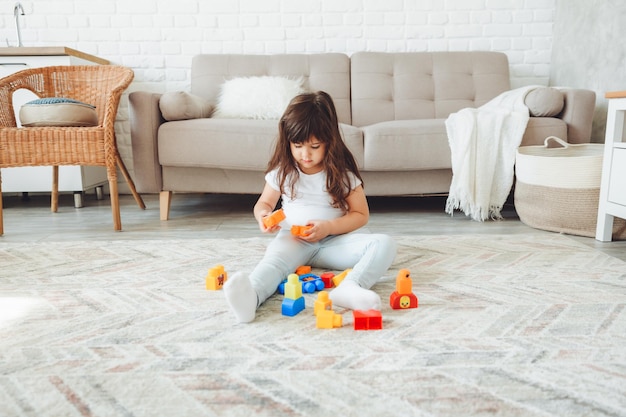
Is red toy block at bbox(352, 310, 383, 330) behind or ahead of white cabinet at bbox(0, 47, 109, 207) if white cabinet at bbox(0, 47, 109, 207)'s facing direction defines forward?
ahead

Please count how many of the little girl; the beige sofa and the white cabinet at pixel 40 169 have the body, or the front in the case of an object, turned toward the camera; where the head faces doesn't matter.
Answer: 3

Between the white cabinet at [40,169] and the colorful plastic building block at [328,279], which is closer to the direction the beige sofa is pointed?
the colorful plastic building block

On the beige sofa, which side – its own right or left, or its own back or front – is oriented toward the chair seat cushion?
right

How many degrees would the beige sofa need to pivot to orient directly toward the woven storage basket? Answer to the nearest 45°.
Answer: approximately 90° to its left

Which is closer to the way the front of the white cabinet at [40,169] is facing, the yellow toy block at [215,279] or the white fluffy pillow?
the yellow toy block

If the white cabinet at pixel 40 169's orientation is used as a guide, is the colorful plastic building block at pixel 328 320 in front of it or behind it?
in front

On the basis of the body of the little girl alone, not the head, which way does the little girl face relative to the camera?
toward the camera

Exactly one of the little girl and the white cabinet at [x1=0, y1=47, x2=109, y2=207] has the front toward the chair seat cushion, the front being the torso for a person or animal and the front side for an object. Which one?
the white cabinet

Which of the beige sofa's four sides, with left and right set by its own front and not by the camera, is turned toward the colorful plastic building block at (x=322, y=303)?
front

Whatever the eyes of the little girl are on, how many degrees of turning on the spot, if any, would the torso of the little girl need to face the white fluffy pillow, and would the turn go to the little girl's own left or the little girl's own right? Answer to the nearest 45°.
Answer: approximately 180°

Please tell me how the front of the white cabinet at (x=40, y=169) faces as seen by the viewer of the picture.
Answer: facing the viewer

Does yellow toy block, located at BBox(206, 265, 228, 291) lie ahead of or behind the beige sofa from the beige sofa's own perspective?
ahead

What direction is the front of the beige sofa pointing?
toward the camera

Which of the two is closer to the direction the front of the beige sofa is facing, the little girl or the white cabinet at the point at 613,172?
the little girl
